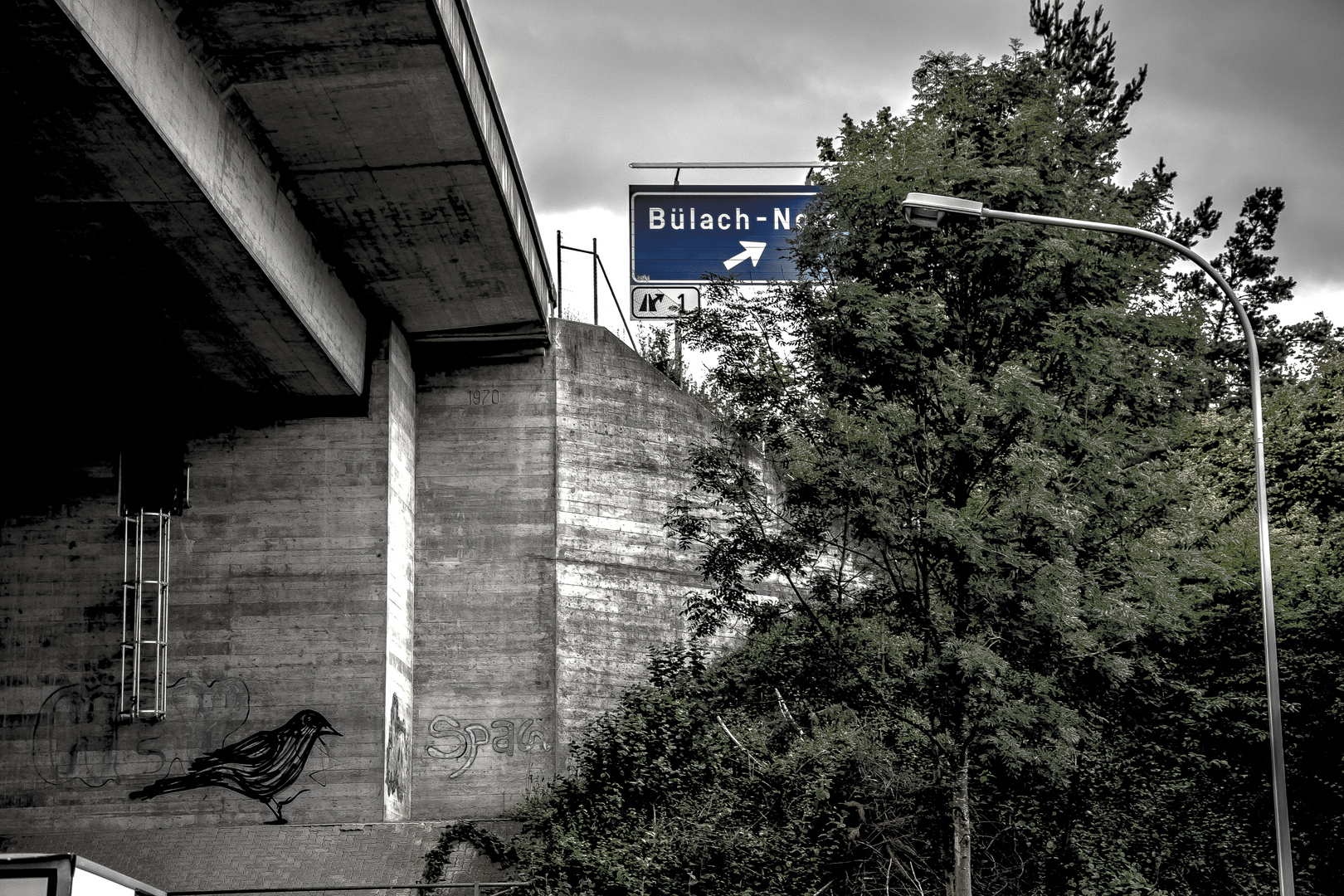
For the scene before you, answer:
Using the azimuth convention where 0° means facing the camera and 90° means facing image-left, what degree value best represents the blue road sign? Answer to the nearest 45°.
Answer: approximately 0°

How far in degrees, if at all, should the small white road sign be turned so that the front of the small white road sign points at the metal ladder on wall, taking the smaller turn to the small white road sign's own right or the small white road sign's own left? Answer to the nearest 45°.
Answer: approximately 45° to the small white road sign's own right

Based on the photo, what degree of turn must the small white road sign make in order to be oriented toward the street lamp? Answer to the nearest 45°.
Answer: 0° — it already faces it

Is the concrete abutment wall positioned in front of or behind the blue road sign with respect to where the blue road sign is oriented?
in front

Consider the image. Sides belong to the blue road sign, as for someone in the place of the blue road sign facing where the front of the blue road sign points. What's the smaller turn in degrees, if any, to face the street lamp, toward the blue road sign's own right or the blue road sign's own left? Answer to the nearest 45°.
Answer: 0° — it already faces it

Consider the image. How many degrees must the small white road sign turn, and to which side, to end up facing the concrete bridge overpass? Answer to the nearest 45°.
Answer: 0° — it already faces it

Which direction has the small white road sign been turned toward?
toward the camera

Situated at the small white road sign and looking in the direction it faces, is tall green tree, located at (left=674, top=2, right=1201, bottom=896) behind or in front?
in front
